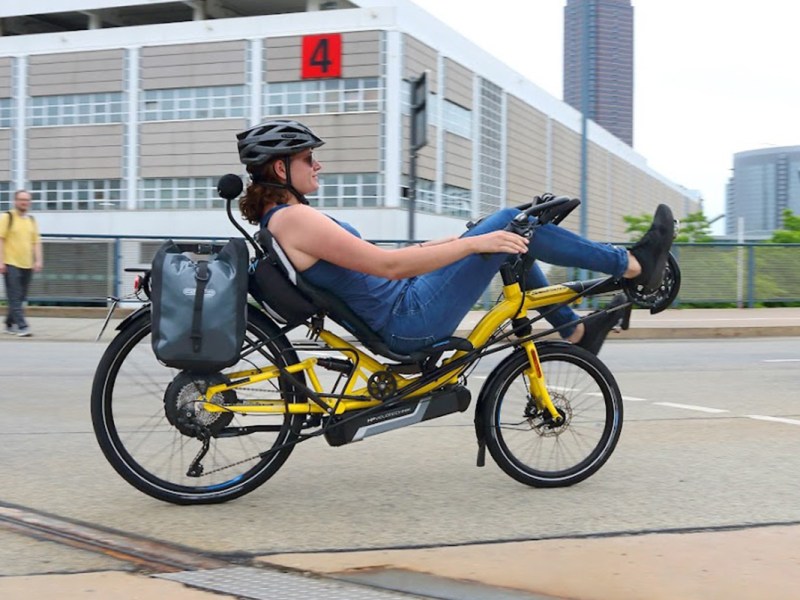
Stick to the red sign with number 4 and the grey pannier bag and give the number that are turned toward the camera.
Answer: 2

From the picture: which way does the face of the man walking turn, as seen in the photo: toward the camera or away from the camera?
toward the camera

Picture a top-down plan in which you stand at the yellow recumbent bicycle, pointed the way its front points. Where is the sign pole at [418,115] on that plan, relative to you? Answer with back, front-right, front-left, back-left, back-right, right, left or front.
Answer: left

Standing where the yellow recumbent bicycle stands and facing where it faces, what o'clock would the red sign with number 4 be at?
The red sign with number 4 is roughly at 9 o'clock from the yellow recumbent bicycle.

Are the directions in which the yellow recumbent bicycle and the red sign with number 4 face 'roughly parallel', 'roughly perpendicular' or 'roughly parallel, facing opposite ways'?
roughly perpendicular

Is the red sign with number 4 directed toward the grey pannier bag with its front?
yes

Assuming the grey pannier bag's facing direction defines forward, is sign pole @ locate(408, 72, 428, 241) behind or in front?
behind

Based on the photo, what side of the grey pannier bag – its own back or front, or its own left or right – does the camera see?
front

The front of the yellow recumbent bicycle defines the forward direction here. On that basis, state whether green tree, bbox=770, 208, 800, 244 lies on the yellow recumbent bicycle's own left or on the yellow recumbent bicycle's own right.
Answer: on the yellow recumbent bicycle's own left

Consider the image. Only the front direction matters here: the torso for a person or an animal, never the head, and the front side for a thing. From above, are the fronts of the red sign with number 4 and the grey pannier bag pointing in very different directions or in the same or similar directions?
same or similar directions

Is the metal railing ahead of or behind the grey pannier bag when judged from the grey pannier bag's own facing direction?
behind

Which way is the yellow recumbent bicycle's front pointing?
to the viewer's right

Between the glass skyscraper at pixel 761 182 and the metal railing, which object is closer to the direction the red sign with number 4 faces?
the metal railing

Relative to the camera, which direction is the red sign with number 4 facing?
toward the camera
